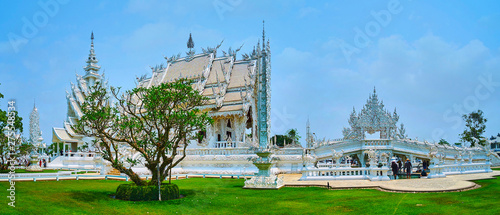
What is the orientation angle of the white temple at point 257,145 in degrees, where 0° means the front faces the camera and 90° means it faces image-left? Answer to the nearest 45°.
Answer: approximately 270°

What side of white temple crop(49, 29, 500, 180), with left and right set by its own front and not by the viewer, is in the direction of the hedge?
right
